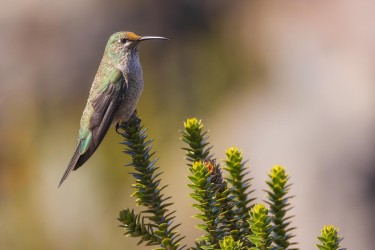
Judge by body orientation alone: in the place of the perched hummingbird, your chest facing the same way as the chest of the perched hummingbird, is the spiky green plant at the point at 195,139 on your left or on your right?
on your right

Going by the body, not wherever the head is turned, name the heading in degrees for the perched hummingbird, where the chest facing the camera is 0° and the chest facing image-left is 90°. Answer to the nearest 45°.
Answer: approximately 270°

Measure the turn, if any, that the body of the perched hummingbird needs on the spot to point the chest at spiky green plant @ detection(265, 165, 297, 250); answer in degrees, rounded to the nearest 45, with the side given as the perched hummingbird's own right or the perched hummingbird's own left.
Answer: approximately 45° to the perched hummingbird's own right
